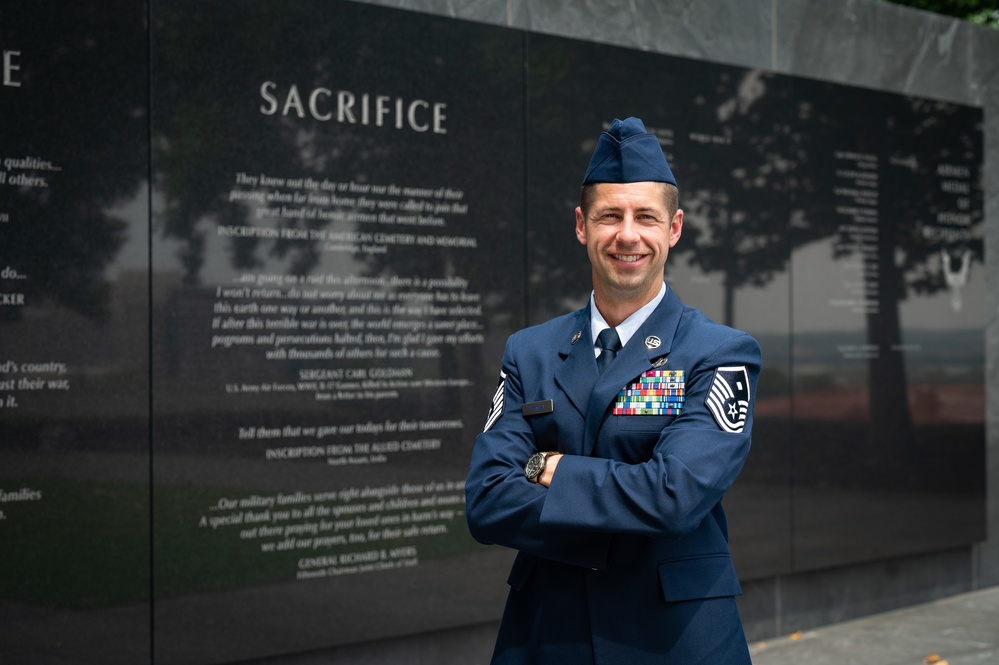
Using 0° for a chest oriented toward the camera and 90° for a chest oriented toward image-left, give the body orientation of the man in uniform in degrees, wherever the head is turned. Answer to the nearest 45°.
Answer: approximately 45°

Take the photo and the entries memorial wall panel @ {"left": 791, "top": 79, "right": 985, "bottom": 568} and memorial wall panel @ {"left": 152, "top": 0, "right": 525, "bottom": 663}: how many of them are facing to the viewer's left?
0

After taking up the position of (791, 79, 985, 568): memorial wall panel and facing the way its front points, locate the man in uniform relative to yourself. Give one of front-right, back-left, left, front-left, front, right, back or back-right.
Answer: front-right

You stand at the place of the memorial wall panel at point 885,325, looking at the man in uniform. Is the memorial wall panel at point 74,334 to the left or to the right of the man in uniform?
right

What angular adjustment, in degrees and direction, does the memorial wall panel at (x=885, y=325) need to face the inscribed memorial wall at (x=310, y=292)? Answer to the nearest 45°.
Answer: approximately 90° to its right

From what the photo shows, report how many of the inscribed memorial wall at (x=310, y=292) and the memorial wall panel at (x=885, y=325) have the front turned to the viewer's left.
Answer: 0

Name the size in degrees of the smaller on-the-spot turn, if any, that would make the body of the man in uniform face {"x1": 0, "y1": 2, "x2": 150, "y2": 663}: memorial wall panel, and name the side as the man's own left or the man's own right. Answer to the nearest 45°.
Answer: approximately 90° to the man's own right

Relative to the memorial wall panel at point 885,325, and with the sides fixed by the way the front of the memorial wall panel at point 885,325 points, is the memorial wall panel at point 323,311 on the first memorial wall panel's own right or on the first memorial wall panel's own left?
on the first memorial wall panel's own right

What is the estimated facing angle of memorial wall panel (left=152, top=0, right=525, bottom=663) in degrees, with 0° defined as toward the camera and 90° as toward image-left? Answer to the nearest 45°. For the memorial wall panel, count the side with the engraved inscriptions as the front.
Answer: approximately 315°
